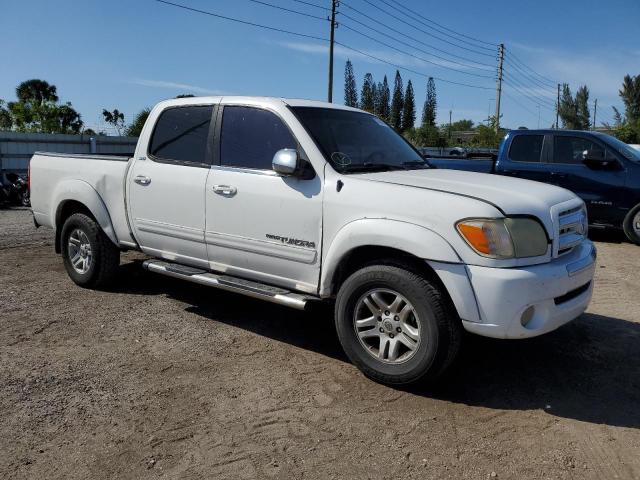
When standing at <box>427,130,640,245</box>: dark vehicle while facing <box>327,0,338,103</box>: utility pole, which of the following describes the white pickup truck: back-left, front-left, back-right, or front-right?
back-left

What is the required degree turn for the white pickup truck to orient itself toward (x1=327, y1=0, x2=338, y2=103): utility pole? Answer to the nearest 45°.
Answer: approximately 135° to its left

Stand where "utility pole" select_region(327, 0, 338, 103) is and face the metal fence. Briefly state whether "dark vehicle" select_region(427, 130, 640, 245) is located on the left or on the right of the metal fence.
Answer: left

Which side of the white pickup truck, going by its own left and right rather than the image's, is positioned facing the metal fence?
back

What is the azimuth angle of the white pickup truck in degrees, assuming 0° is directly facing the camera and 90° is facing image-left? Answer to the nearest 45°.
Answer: approximately 315°

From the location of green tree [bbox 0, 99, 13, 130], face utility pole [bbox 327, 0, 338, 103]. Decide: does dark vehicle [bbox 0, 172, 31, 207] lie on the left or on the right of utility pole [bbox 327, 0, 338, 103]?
right

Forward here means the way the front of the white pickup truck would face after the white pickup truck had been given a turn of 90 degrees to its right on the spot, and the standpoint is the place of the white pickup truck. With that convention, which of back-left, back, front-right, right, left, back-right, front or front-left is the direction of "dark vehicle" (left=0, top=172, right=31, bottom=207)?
right

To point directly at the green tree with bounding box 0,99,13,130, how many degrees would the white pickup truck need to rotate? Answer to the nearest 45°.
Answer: approximately 180°

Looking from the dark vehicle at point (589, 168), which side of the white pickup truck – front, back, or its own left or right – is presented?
left
